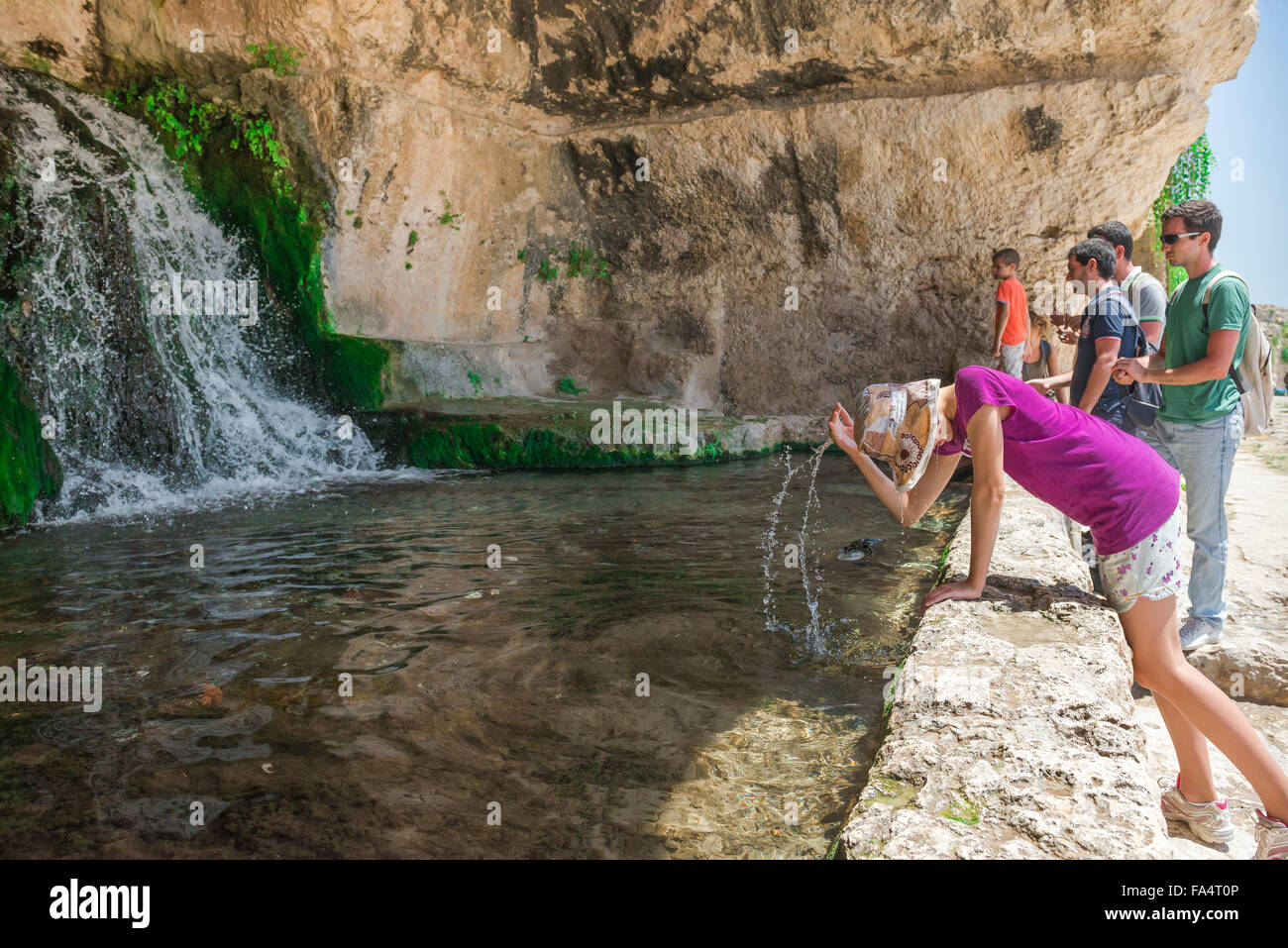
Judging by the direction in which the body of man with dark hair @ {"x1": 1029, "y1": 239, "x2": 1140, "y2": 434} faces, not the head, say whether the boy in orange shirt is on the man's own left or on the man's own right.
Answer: on the man's own right

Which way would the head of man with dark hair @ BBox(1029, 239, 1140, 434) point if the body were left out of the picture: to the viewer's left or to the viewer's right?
to the viewer's left

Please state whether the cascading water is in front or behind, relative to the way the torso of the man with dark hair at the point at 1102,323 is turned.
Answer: in front

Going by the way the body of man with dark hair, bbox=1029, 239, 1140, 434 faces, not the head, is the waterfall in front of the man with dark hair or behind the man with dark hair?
in front

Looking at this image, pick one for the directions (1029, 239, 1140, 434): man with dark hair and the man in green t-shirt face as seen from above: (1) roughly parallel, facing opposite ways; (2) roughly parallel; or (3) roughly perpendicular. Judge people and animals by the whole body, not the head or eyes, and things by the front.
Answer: roughly parallel

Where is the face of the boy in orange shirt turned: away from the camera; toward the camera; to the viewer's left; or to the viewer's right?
to the viewer's left

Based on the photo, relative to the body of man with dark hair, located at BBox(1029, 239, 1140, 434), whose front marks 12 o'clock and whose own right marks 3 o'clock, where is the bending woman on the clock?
The bending woman is roughly at 9 o'clock from the man with dark hair.

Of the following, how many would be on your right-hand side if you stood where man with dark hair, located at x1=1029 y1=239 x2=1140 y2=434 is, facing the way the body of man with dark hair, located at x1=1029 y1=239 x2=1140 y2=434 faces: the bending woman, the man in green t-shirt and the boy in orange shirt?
1

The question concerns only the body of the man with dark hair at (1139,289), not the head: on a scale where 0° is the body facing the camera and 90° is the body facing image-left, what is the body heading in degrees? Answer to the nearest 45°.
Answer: approximately 90°

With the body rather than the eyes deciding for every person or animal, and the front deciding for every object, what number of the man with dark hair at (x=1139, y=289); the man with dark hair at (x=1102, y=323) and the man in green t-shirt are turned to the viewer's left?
3

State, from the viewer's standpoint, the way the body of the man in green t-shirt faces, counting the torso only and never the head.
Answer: to the viewer's left

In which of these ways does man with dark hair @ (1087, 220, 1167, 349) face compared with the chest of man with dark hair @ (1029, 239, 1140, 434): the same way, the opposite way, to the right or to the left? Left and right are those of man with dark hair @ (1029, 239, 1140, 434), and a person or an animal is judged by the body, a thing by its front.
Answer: the same way

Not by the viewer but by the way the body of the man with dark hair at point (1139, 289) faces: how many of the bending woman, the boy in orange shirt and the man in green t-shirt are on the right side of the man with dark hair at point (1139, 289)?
1

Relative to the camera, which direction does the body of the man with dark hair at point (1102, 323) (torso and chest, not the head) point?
to the viewer's left

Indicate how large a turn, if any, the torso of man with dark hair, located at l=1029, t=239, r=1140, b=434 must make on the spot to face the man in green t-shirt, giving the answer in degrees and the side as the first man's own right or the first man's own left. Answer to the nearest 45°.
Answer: approximately 135° to the first man's own left
